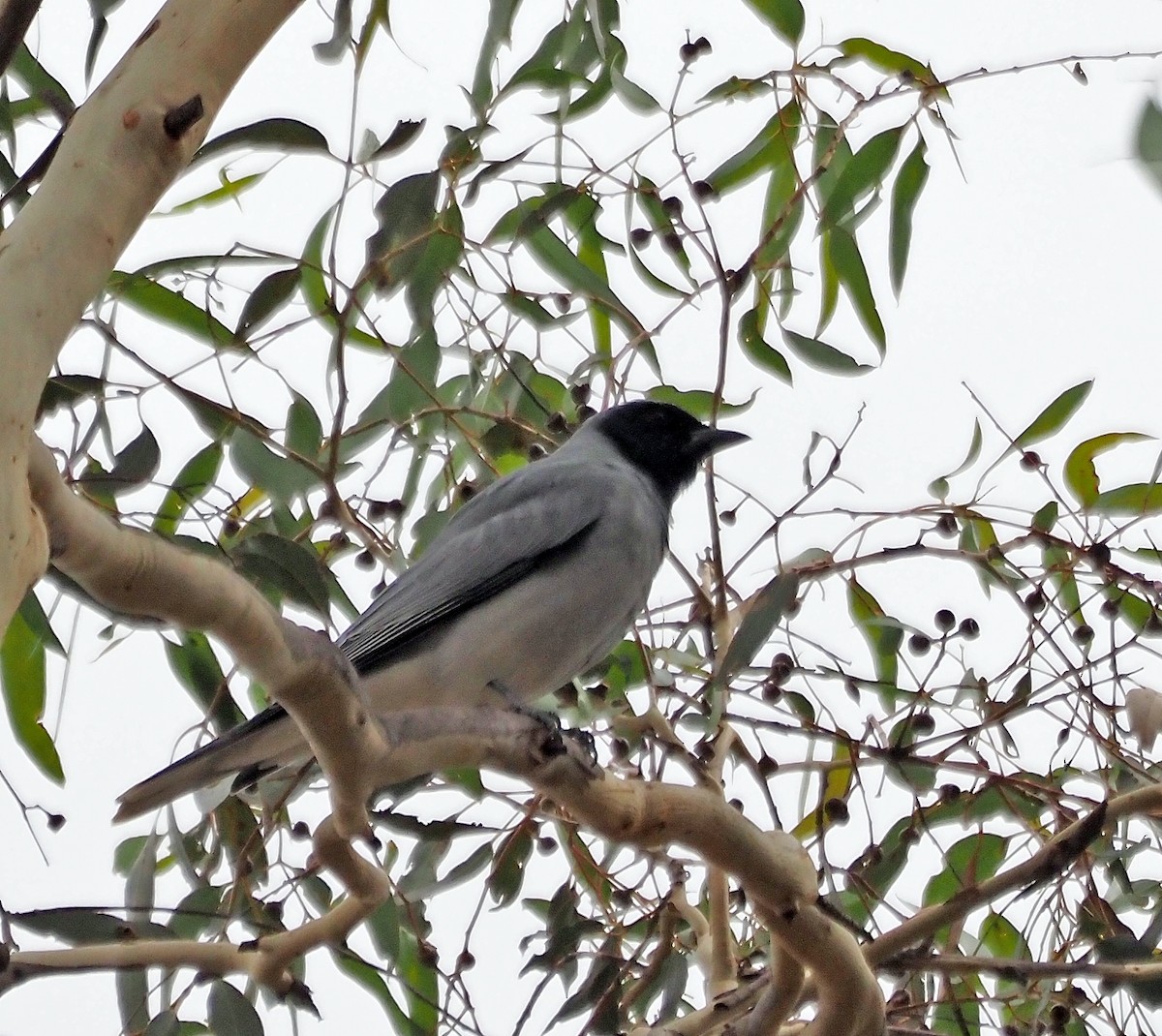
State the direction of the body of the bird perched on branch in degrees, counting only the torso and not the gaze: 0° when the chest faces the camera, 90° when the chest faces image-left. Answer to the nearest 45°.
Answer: approximately 270°

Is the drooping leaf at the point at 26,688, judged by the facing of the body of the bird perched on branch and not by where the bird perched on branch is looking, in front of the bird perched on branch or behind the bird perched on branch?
behind

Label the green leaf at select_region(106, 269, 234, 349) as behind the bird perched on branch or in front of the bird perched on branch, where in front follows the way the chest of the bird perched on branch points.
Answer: behind
